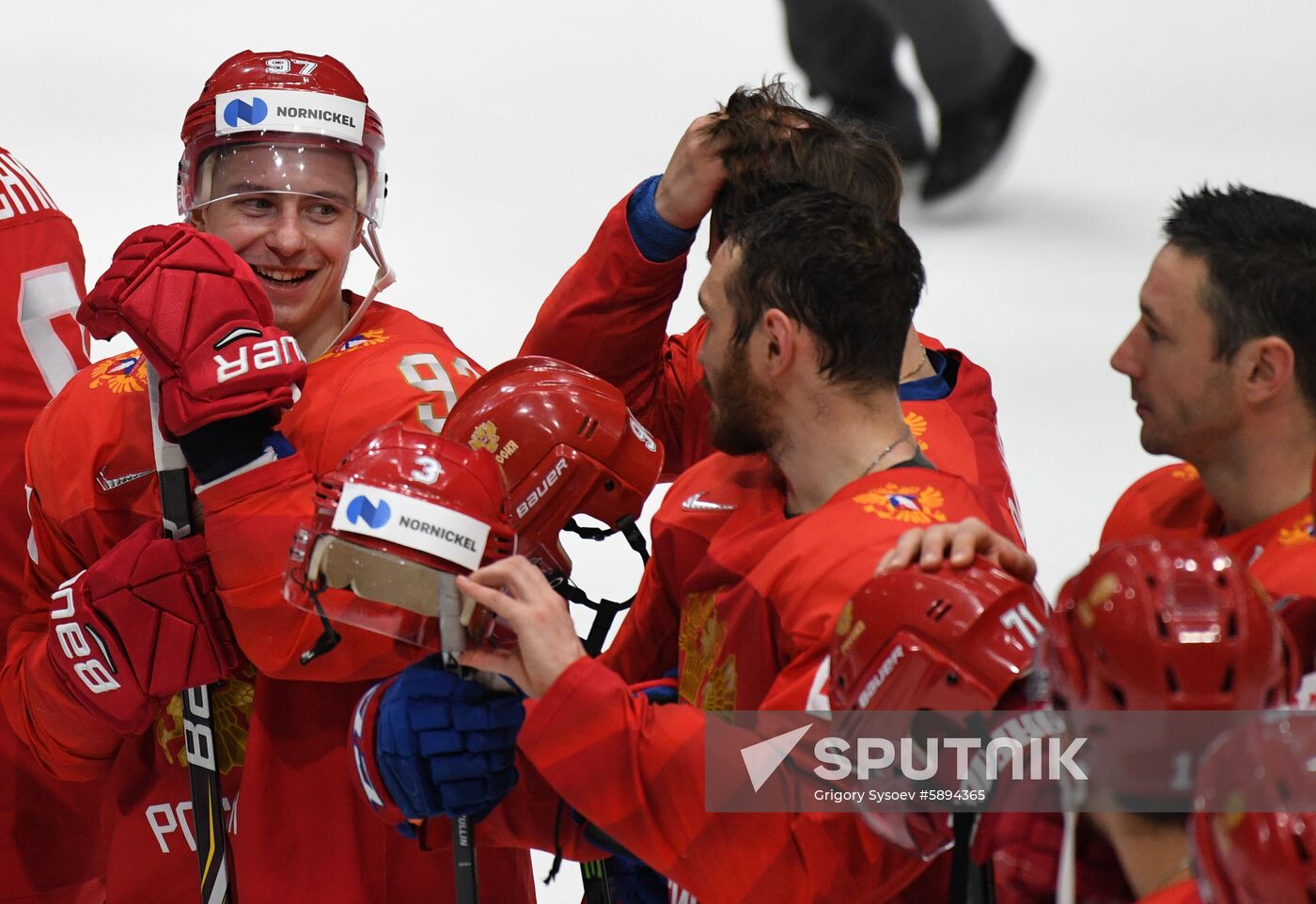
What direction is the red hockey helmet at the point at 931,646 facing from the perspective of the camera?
to the viewer's left

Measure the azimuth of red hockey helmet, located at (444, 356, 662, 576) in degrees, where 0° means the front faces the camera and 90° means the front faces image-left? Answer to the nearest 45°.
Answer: approximately 90°

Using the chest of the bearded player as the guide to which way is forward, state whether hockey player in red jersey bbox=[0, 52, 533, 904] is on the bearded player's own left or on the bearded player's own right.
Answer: on the bearded player's own right

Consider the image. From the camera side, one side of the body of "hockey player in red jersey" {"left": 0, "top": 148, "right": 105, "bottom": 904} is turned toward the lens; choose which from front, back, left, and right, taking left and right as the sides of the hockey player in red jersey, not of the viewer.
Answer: back

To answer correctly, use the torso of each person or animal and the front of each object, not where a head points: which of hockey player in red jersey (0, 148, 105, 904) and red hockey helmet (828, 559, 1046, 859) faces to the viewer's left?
the red hockey helmet

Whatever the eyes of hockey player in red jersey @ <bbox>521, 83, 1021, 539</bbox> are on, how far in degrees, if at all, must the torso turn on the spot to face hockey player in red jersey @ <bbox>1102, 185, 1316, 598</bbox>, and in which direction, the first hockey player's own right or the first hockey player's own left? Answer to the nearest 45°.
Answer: approximately 90° to the first hockey player's own left

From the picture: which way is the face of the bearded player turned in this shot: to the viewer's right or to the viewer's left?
to the viewer's left

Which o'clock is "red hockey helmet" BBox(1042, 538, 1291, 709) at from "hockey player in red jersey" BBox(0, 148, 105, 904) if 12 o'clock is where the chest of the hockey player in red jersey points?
The red hockey helmet is roughly at 5 o'clock from the hockey player in red jersey.

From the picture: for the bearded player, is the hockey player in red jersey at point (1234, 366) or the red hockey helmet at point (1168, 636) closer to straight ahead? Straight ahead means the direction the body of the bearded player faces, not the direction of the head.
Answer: the red hockey helmet

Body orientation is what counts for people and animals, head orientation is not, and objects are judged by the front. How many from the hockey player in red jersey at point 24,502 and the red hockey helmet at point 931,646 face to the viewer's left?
1

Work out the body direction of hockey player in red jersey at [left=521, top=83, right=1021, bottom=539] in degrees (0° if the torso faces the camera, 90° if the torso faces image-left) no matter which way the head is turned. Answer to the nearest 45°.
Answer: approximately 45°

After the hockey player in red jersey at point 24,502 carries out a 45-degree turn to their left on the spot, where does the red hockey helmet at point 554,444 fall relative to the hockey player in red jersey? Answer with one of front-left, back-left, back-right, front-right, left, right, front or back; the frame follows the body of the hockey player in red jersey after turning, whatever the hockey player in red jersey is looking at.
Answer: back
